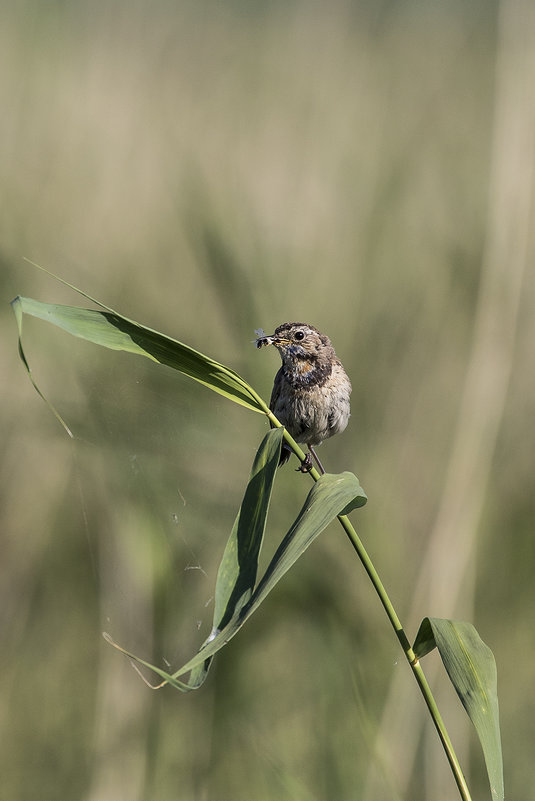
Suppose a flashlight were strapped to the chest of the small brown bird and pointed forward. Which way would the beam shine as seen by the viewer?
toward the camera
